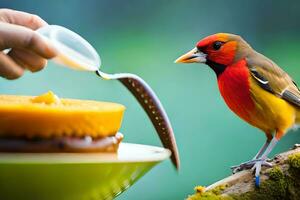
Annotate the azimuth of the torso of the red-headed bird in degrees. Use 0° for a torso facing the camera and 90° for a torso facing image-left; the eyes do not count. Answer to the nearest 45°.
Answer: approximately 90°
